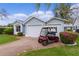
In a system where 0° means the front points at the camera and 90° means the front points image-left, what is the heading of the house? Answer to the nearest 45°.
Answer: approximately 0°

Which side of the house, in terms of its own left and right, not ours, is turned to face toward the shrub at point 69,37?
left

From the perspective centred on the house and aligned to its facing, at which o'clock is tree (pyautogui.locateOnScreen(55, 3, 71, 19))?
The tree is roughly at 9 o'clock from the house.
